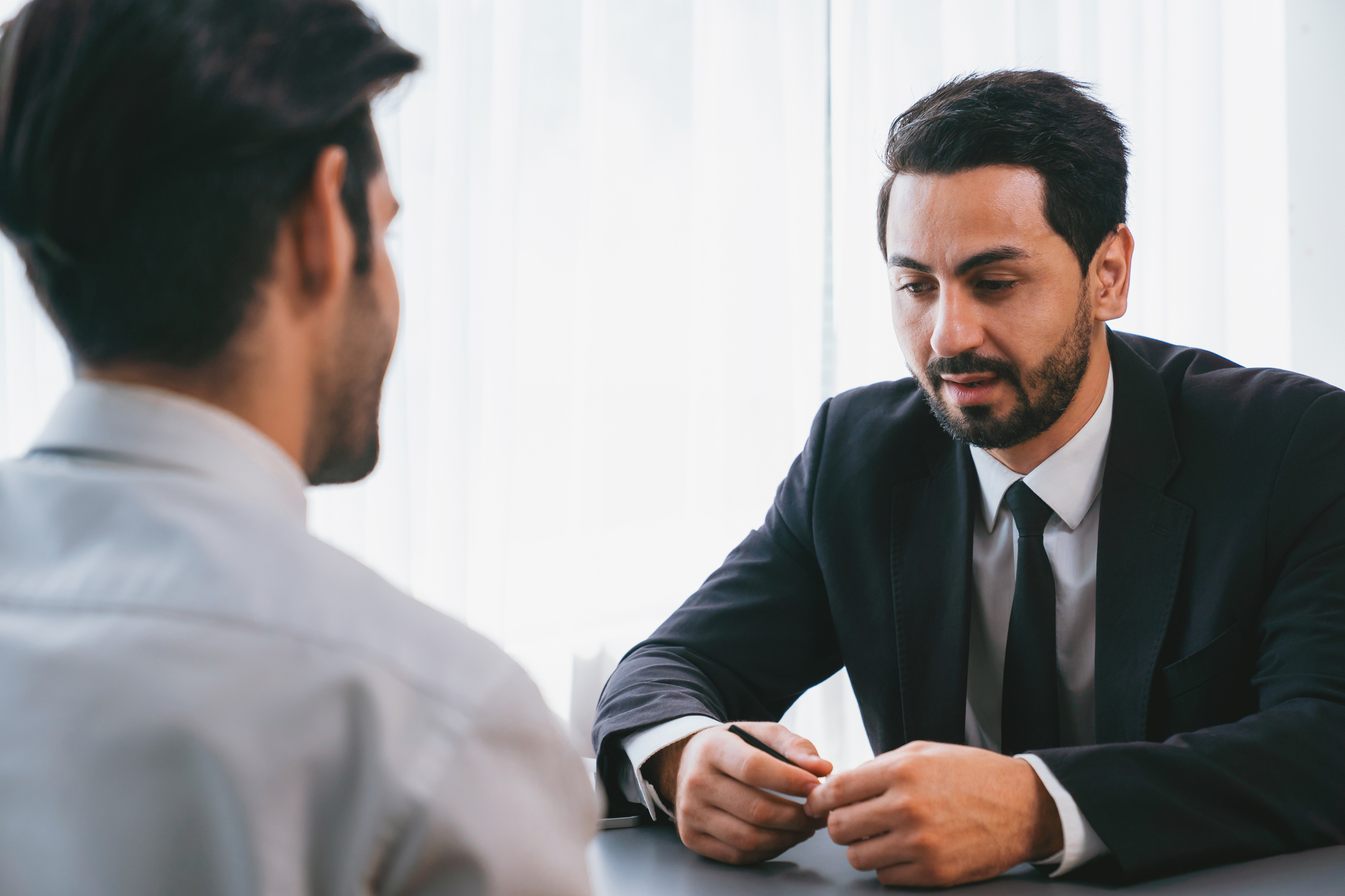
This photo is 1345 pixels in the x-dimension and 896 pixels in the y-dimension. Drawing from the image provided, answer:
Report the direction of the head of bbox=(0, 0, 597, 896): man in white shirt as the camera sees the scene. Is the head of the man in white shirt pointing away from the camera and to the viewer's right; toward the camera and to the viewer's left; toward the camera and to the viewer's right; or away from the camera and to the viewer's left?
away from the camera and to the viewer's right

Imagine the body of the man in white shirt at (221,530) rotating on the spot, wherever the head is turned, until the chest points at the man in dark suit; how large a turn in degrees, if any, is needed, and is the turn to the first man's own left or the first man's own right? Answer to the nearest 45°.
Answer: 0° — they already face them

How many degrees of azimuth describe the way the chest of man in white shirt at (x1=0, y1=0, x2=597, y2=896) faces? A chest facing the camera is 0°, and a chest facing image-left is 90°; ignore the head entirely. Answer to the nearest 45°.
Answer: approximately 225°

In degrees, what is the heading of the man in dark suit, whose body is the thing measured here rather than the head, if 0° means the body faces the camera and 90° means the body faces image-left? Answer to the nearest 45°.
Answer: approximately 45°
